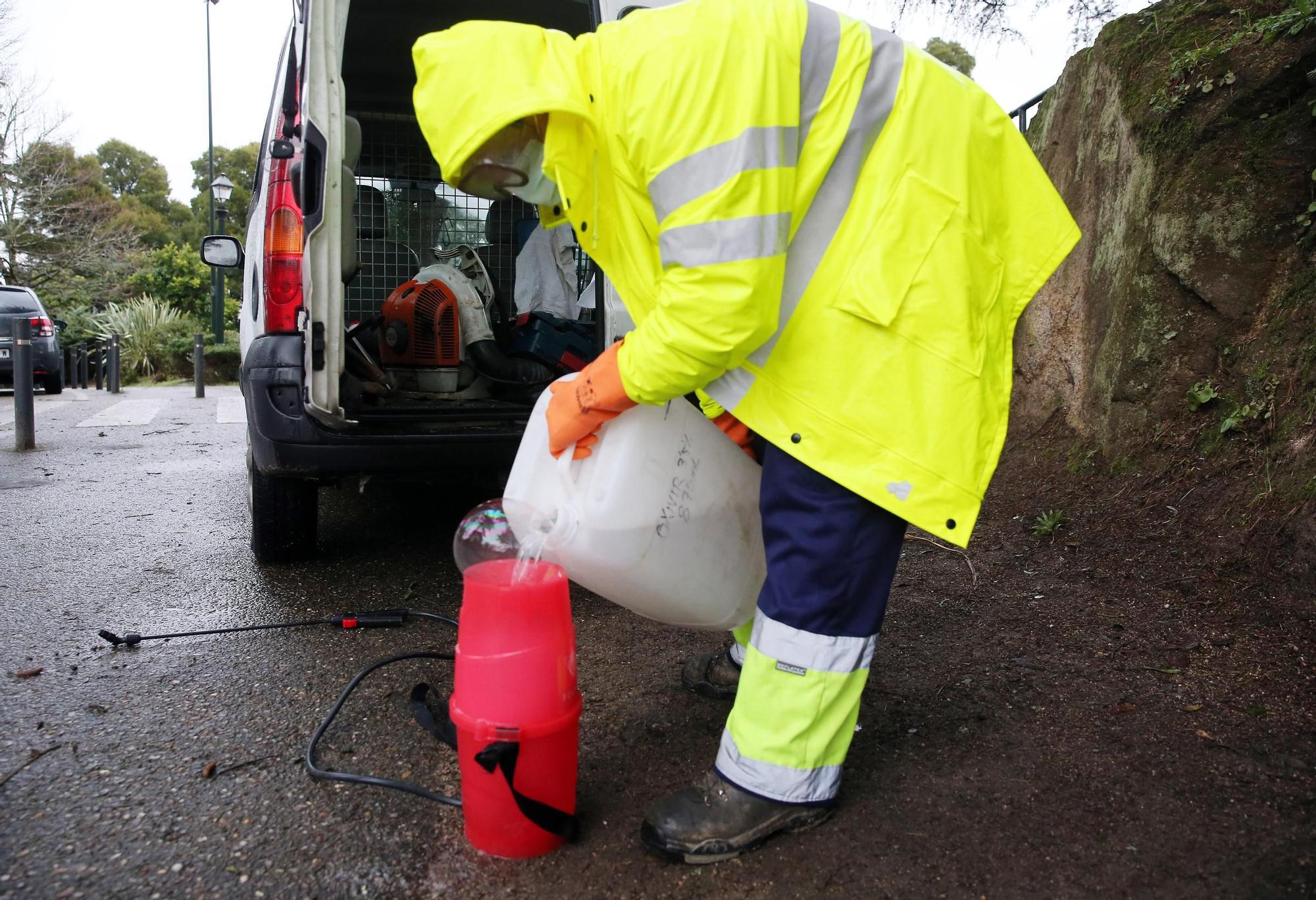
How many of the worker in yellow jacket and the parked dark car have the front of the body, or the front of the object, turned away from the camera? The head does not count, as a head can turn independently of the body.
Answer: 1

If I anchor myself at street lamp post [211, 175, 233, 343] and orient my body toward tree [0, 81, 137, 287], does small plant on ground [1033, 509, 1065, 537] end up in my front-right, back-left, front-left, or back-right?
back-left

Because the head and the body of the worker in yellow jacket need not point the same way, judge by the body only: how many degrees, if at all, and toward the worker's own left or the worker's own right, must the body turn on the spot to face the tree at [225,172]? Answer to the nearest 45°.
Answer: approximately 45° to the worker's own right

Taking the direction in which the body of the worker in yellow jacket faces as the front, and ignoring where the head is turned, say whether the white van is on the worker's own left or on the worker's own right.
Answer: on the worker's own right

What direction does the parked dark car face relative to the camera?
away from the camera

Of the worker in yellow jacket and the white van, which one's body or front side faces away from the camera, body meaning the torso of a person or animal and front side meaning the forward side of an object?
the white van

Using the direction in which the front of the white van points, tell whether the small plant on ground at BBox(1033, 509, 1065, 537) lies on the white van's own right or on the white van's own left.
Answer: on the white van's own right

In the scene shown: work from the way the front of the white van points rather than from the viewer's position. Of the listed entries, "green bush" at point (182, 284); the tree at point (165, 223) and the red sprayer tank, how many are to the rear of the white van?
1

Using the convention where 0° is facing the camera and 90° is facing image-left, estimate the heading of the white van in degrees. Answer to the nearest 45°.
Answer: approximately 180°

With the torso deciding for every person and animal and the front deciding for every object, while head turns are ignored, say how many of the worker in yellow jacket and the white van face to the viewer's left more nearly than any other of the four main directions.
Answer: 1

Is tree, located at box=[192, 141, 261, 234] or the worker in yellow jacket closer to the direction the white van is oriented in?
the tree

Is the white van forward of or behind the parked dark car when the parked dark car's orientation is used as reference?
behind

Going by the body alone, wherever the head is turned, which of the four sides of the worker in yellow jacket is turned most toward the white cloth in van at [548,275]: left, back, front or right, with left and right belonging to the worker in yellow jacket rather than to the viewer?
right

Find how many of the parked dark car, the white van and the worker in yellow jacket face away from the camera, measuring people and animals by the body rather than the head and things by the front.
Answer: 2

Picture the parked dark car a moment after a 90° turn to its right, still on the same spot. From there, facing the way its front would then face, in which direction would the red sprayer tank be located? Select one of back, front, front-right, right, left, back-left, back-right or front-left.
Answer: right

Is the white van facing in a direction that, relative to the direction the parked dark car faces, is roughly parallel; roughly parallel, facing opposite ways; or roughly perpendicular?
roughly parallel

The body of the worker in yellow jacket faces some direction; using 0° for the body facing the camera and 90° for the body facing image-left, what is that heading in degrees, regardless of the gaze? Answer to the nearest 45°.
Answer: approximately 90°

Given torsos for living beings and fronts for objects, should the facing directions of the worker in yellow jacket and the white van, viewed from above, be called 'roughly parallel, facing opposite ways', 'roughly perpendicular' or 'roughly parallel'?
roughly perpendicular
